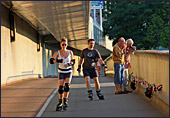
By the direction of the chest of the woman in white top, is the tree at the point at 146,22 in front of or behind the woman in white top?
behind

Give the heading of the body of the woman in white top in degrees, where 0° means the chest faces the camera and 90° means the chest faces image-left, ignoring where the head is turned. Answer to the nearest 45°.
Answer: approximately 0°
